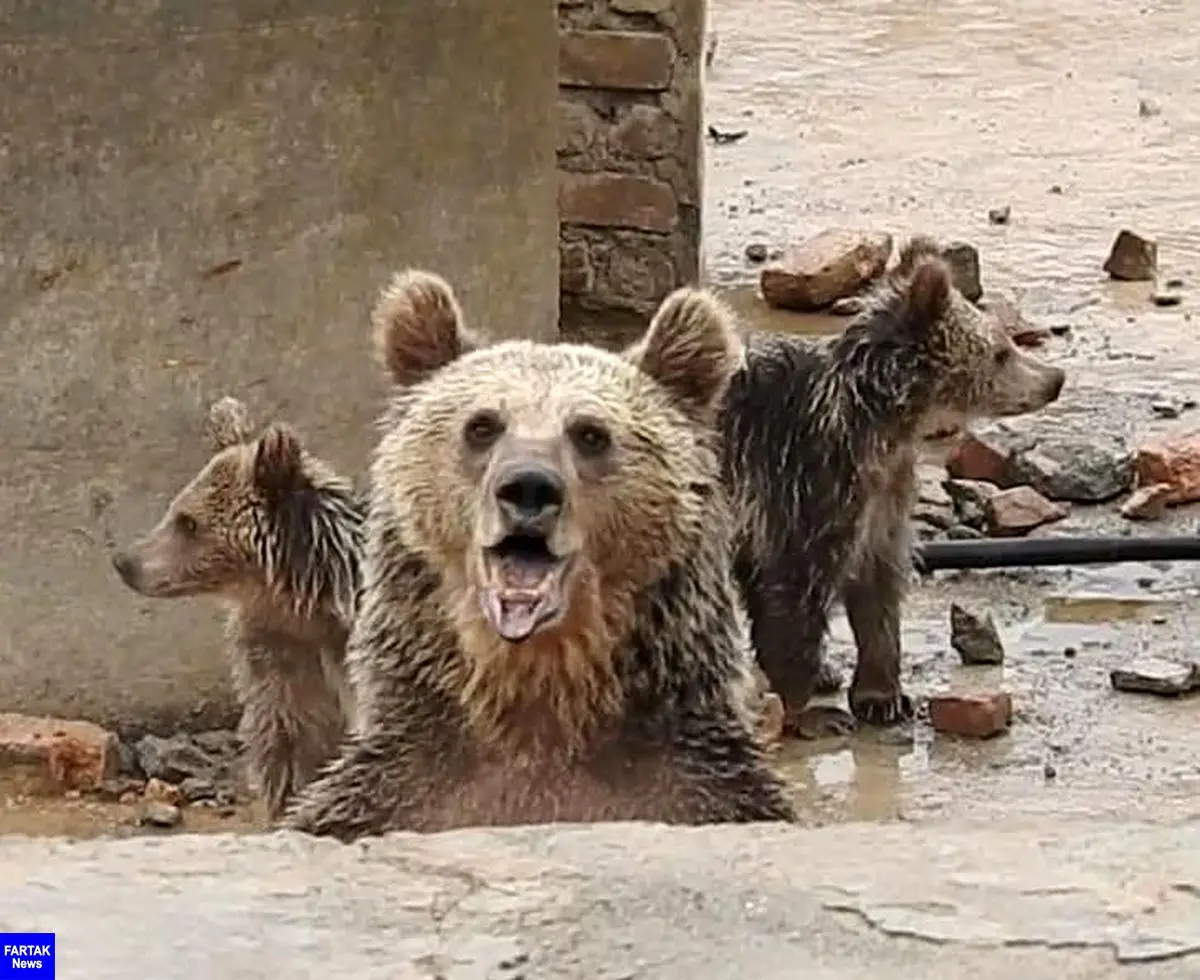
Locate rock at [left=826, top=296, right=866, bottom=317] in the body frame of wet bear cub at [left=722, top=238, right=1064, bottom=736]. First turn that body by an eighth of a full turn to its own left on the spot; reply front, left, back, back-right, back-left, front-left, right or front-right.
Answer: left

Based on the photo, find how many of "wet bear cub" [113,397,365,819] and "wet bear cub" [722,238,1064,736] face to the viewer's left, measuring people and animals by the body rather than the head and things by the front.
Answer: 1

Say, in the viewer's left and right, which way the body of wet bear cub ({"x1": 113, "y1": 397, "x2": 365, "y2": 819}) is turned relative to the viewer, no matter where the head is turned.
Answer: facing to the left of the viewer

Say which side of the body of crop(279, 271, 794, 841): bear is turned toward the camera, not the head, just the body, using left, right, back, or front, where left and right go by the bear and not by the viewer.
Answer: front

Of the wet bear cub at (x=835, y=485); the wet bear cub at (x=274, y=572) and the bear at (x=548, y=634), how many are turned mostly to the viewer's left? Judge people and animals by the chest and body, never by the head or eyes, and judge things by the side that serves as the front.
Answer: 1

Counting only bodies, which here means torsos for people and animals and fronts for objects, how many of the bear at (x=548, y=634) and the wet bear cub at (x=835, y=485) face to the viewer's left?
0

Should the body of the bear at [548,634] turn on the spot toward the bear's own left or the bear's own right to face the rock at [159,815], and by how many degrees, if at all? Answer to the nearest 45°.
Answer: approximately 135° to the bear's own right

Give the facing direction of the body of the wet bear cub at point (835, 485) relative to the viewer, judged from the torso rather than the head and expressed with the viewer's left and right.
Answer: facing the viewer and to the right of the viewer

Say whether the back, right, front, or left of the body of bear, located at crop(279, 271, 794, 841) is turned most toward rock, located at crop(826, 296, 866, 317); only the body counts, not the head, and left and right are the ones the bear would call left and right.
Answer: back

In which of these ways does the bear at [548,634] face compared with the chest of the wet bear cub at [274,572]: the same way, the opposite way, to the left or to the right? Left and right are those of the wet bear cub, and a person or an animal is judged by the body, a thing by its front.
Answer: to the left
